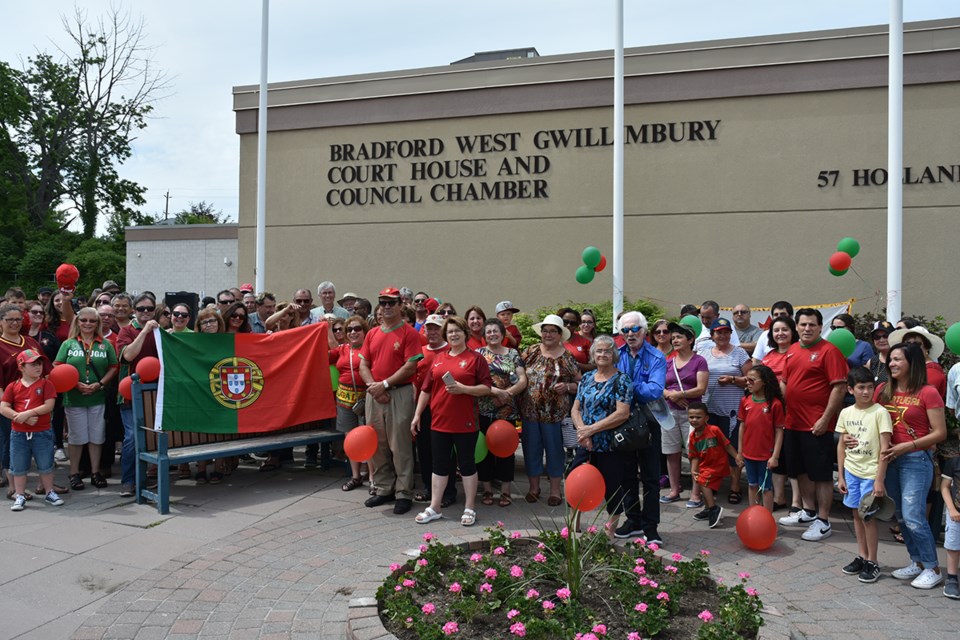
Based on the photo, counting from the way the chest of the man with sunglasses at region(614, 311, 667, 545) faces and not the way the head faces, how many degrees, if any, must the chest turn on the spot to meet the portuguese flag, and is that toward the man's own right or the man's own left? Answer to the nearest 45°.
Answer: approximately 45° to the man's own right

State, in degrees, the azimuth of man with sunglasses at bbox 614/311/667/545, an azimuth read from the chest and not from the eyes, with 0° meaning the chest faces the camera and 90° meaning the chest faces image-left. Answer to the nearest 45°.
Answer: approximately 45°

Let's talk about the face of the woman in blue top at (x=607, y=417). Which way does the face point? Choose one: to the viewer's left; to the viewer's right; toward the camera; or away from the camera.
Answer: toward the camera

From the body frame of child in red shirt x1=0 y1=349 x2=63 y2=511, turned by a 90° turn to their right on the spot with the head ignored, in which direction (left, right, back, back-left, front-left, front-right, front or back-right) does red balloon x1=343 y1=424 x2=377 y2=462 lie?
back-left

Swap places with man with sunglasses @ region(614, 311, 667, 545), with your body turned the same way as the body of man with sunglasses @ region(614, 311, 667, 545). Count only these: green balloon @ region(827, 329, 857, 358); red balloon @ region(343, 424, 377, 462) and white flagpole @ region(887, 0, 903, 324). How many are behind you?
2

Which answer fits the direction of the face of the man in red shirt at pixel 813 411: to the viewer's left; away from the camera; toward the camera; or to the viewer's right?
toward the camera

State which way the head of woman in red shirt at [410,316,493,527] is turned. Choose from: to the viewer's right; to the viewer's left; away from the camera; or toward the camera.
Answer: toward the camera

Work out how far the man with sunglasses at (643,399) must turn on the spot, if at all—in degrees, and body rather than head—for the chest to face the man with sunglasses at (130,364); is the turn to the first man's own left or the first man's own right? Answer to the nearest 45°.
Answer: approximately 45° to the first man's own right

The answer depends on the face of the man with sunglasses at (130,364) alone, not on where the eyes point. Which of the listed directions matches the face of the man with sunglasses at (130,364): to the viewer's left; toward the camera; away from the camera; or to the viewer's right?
toward the camera

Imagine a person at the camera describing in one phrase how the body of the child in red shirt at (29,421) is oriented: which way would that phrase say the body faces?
toward the camera

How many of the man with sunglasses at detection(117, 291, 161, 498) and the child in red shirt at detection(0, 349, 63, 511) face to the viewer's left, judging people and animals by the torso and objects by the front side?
0

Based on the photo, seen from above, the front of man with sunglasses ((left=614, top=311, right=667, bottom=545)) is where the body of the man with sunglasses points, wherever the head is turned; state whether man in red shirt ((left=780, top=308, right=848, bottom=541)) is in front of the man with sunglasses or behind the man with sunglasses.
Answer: behind

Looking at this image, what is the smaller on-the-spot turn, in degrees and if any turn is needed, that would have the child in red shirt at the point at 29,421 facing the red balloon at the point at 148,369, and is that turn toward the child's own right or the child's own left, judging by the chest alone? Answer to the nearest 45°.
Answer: approximately 90° to the child's own left

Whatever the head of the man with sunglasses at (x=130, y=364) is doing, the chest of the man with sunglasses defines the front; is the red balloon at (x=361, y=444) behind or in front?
in front
